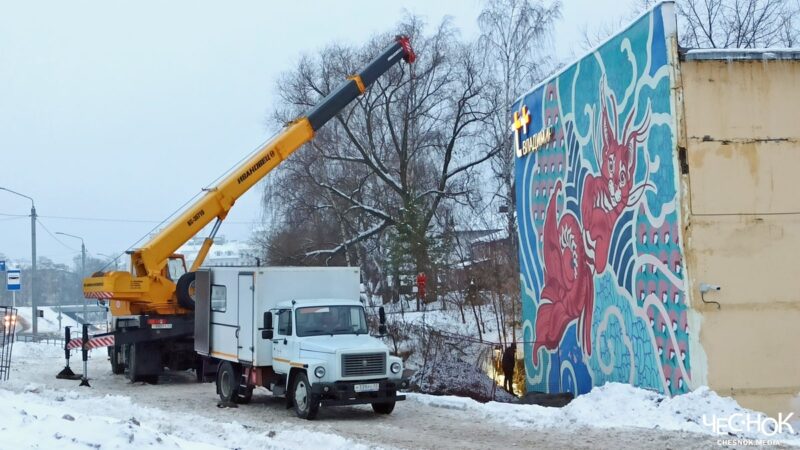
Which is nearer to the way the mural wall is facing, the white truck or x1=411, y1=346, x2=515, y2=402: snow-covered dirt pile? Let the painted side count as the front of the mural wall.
the white truck

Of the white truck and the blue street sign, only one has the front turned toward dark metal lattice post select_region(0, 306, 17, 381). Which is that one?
the blue street sign

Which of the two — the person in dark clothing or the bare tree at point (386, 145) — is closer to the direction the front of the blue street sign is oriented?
the person in dark clothing

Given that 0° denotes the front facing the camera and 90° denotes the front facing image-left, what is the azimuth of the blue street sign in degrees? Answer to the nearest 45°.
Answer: approximately 0°

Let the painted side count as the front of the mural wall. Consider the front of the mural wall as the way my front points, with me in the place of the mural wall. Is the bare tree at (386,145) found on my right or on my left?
on my right

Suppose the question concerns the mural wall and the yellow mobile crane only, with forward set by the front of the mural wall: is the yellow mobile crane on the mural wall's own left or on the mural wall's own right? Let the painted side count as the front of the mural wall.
on the mural wall's own right

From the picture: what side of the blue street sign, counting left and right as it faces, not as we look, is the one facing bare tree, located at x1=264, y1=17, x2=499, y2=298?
left

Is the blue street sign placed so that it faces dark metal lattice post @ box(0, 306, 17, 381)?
yes

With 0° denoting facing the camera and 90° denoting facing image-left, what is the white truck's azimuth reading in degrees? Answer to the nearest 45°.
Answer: approximately 315°

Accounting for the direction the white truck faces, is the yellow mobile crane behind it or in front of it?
behind

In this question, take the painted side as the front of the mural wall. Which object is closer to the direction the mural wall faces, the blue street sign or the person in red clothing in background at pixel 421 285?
the blue street sign
